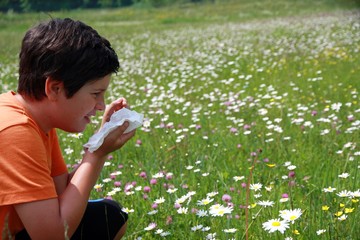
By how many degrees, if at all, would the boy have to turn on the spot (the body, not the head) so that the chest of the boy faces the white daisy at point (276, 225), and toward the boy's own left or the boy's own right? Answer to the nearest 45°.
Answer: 0° — they already face it

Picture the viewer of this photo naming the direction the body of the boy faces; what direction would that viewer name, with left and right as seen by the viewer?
facing to the right of the viewer

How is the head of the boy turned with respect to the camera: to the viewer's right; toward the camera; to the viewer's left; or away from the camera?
to the viewer's right
